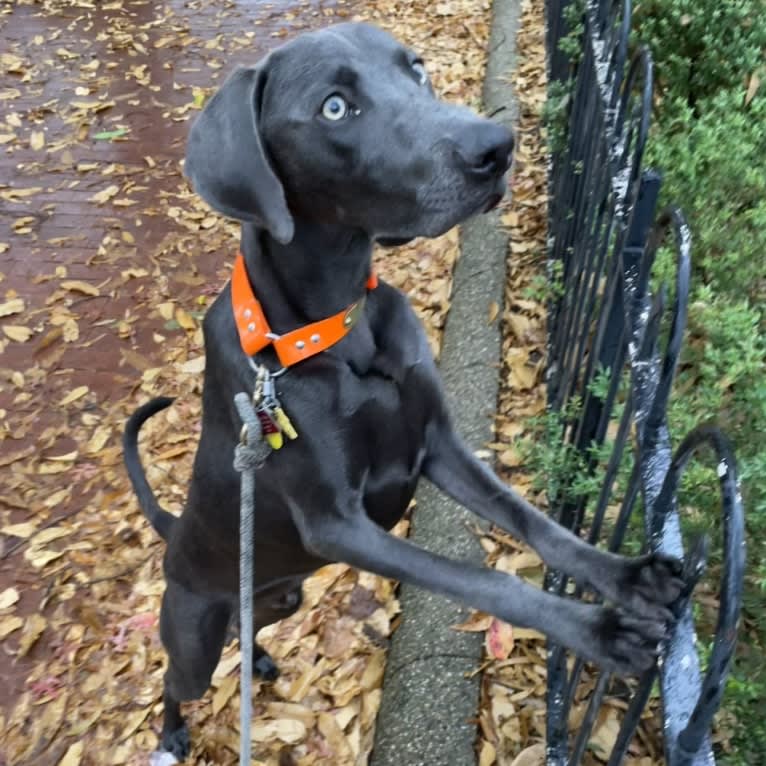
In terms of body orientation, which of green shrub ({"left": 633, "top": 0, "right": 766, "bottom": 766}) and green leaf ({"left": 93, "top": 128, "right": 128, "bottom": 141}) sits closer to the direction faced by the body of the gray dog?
the green shrub

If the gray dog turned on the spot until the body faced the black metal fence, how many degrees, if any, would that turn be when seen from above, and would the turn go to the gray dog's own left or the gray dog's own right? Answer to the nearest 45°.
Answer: approximately 45° to the gray dog's own left

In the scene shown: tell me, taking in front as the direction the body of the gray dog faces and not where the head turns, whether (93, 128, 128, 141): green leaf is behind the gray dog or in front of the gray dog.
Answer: behind

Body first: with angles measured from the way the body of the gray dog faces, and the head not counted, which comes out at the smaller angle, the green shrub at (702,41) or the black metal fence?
the black metal fence

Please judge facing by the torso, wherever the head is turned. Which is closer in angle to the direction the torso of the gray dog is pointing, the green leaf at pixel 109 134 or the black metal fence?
the black metal fence

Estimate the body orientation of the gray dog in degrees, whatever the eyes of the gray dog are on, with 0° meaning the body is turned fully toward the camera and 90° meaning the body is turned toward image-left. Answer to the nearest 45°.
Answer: approximately 315°
